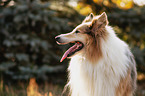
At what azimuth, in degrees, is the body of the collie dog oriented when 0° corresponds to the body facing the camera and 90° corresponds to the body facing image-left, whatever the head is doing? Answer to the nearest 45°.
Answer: approximately 45°
